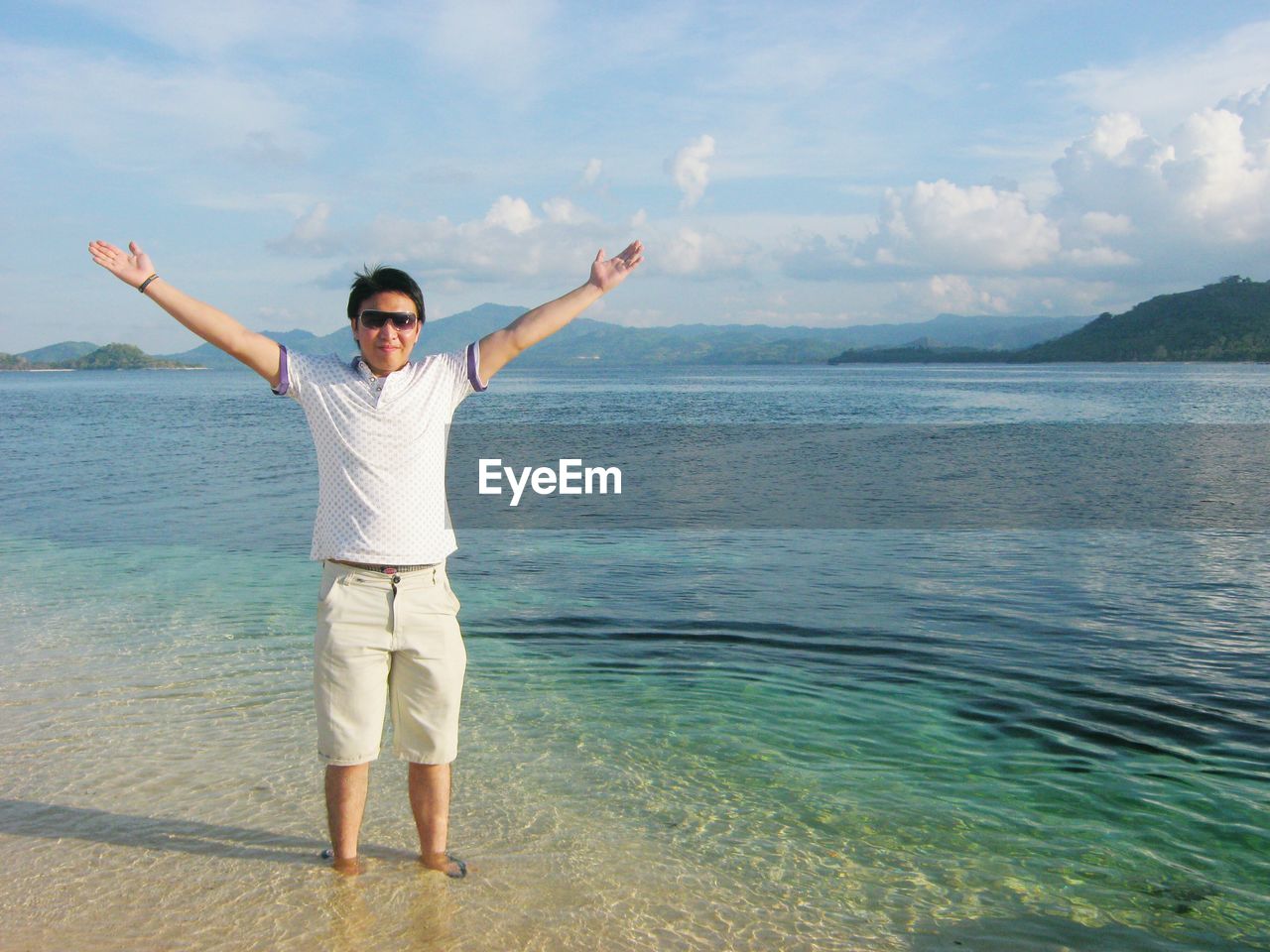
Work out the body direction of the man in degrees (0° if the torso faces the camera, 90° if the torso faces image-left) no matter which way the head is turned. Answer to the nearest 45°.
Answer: approximately 0°
